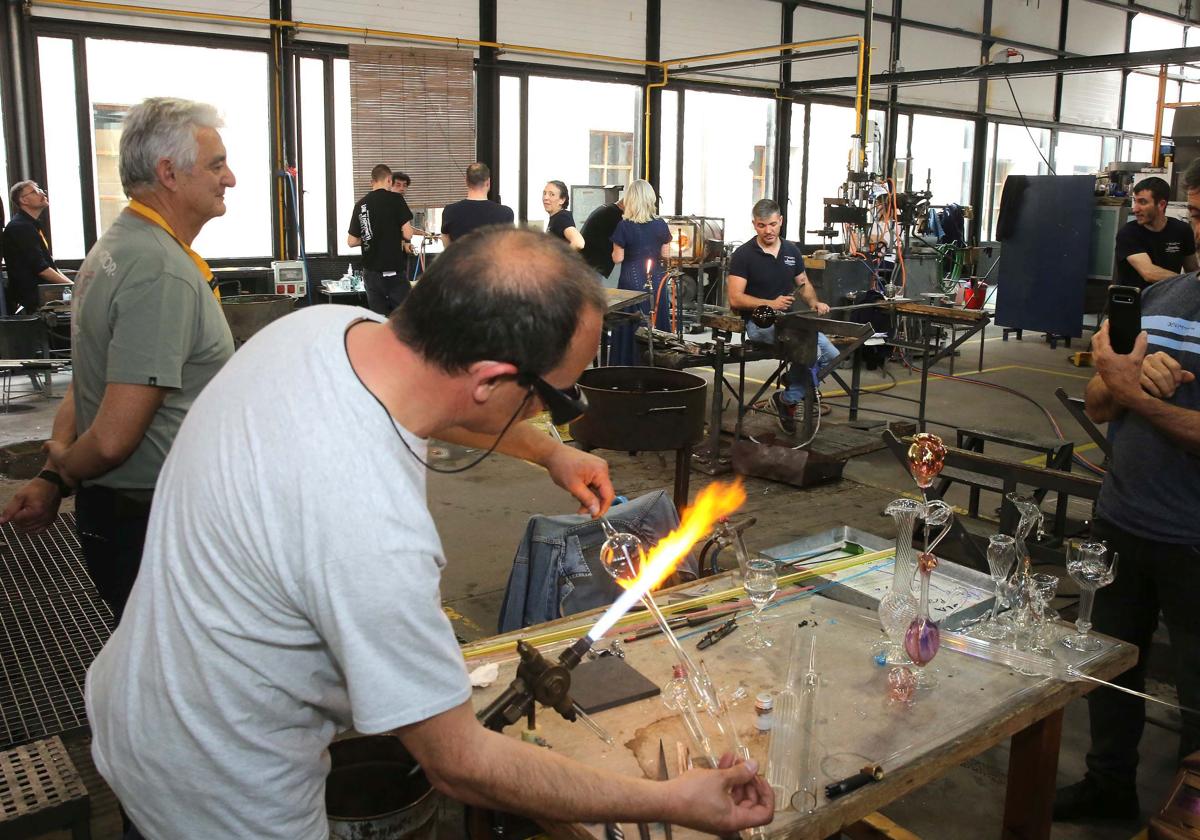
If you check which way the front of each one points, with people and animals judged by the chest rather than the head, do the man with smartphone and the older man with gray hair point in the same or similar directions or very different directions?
very different directions

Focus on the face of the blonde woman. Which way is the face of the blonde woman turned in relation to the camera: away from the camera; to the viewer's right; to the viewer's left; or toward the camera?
away from the camera

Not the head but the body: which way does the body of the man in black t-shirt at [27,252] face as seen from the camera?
to the viewer's right

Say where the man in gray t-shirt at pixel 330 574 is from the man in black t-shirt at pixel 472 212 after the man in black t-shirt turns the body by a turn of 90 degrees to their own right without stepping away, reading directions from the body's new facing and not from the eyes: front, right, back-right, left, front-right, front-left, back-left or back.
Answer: right

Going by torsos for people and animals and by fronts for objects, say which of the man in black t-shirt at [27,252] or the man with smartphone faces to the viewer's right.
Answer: the man in black t-shirt

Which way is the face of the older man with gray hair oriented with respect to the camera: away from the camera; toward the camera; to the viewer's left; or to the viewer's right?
to the viewer's right

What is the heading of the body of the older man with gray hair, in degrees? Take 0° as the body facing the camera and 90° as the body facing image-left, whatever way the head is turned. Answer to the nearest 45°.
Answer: approximately 270°

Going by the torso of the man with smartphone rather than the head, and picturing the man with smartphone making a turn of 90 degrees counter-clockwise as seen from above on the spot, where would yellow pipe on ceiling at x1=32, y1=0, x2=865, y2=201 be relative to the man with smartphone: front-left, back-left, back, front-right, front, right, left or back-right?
back

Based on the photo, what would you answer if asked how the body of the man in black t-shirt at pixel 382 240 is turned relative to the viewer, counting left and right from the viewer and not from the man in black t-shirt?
facing away from the viewer

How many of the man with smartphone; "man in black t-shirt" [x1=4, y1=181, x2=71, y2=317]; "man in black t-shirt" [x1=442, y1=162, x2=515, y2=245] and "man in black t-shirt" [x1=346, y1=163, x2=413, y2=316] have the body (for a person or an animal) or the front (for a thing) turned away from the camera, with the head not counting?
2

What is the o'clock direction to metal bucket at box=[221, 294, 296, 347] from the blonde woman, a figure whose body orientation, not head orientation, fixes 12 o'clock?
The metal bucket is roughly at 8 o'clock from the blonde woman.

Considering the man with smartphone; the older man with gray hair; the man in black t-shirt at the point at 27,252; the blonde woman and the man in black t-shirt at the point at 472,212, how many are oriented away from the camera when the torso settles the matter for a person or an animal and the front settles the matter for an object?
2

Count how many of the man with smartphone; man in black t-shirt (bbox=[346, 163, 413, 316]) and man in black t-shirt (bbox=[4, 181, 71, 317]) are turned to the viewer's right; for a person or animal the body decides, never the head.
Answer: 1

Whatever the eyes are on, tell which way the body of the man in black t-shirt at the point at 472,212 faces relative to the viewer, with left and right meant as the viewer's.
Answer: facing away from the viewer

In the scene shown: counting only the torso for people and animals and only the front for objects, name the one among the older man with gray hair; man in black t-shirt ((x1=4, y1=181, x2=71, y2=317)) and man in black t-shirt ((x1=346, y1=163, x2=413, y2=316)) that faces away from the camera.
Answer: man in black t-shirt ((x1=346, y1=163, x2=413, y2=316))

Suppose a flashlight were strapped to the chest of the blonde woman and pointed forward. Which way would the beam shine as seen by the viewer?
away from the camera
